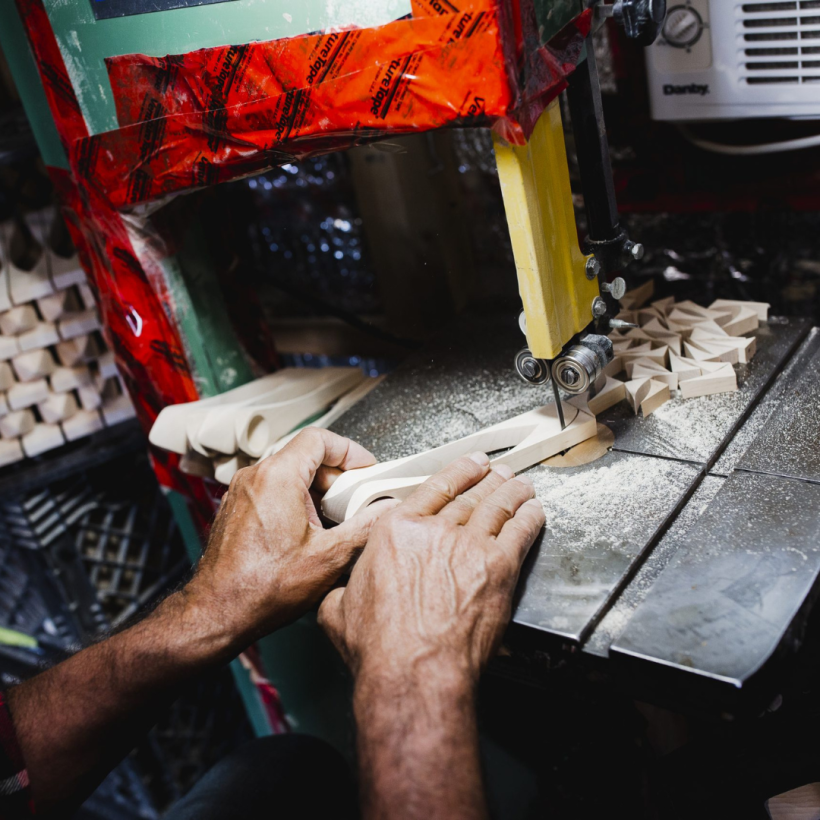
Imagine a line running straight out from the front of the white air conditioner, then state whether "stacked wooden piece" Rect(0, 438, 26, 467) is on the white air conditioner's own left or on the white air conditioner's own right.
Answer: on the white air conditioner's own right

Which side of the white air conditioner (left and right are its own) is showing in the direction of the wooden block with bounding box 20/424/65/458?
right

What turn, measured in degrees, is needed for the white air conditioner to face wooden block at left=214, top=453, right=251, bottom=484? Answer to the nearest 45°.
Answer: approximately 45° to its right

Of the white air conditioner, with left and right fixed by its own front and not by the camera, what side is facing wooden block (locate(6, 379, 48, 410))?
right

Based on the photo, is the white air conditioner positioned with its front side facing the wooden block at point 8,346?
no

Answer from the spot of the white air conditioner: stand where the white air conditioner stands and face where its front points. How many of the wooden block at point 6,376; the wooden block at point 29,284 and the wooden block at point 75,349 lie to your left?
0

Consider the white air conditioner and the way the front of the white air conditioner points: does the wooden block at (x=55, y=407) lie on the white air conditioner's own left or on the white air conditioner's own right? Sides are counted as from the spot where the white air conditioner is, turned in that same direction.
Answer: on the white air conditioner's own right

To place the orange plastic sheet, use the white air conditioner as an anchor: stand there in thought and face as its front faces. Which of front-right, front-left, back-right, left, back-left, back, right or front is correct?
front-right

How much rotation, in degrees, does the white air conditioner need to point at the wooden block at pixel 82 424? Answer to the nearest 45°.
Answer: approximately 90° to its right

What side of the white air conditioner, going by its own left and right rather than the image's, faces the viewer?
front
